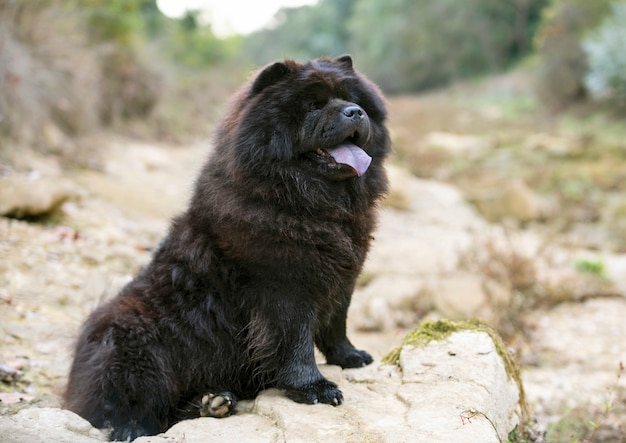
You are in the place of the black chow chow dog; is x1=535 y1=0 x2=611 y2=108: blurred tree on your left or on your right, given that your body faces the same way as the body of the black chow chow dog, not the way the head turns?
on your left

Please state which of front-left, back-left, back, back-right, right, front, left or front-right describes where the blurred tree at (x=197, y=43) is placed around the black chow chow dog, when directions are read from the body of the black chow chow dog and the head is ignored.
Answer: left

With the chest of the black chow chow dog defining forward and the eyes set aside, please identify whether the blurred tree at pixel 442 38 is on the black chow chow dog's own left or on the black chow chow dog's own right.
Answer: on the black chow chow dog's own left

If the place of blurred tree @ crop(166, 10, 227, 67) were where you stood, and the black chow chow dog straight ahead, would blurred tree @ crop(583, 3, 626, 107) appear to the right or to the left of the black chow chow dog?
left

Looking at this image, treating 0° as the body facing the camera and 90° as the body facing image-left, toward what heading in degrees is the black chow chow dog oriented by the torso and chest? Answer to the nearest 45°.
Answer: approximately 270°
